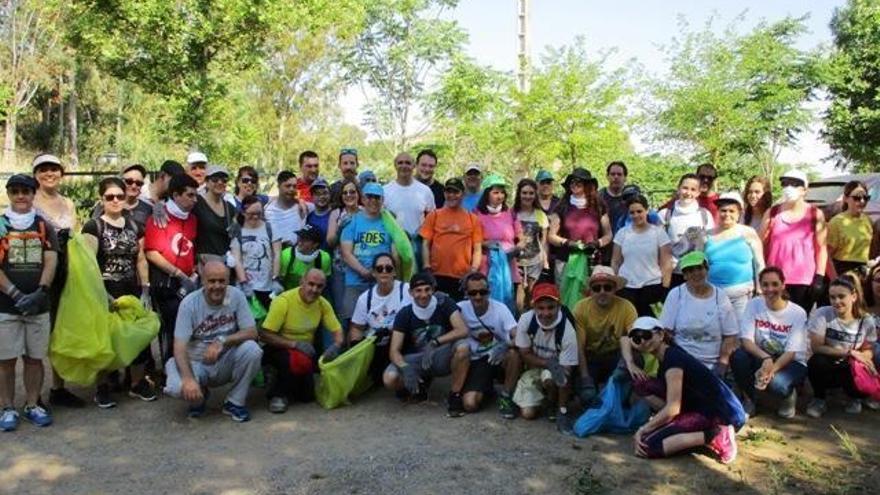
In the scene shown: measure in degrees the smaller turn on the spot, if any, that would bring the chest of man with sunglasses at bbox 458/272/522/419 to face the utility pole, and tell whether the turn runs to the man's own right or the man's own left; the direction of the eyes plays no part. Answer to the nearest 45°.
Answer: approximately 180°

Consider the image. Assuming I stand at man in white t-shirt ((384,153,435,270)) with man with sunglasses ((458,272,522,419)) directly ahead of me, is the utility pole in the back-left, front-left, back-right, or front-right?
back-left

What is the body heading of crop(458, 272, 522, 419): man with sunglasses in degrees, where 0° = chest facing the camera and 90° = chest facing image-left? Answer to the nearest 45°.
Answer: approximately 0°

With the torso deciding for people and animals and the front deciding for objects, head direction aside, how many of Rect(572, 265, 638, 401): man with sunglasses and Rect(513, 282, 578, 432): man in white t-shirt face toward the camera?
2

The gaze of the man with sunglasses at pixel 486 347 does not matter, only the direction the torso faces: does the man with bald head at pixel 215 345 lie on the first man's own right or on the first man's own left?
on the first man's own right

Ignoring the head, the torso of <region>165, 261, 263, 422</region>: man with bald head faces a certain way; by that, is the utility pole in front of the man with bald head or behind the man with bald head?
behind

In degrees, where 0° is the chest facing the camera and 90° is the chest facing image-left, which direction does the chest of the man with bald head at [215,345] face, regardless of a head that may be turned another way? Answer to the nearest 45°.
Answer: approximately 0°

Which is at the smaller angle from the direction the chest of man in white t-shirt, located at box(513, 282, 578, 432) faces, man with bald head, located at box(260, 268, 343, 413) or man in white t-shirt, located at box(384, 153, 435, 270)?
the man with bald head
